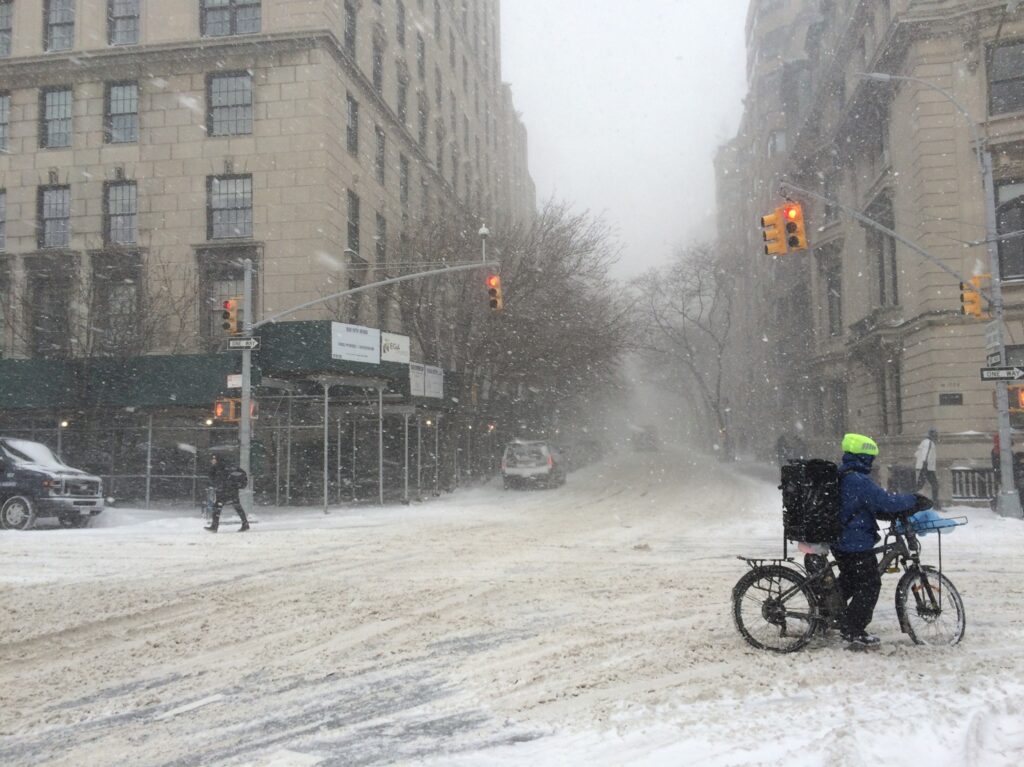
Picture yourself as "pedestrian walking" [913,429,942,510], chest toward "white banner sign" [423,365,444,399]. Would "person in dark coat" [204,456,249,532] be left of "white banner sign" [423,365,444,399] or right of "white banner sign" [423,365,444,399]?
left

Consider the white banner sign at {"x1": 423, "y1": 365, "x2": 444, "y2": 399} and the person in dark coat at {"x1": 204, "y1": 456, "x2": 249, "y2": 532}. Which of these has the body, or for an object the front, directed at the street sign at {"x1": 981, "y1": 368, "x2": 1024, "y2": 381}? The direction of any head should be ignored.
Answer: the white banner sign

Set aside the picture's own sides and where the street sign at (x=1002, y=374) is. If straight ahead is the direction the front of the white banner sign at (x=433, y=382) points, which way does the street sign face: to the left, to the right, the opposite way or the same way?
to the right

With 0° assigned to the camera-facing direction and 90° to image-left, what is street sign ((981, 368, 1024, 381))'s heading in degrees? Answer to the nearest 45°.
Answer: approximately 0°

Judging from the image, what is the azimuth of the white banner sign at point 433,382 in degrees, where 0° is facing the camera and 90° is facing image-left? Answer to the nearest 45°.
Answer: approximately 315°

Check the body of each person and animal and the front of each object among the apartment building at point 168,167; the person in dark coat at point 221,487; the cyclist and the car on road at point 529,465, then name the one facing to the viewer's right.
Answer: the cyclist

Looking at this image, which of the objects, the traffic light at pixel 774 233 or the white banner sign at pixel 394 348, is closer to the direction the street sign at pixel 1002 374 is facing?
the traffic light

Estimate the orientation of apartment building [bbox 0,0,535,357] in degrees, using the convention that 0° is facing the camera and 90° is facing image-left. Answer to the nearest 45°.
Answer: approximately 0°

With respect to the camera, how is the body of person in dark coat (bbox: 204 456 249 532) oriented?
to the viewer's left

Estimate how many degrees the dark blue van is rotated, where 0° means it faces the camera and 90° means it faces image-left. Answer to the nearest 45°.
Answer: approximately 315°
